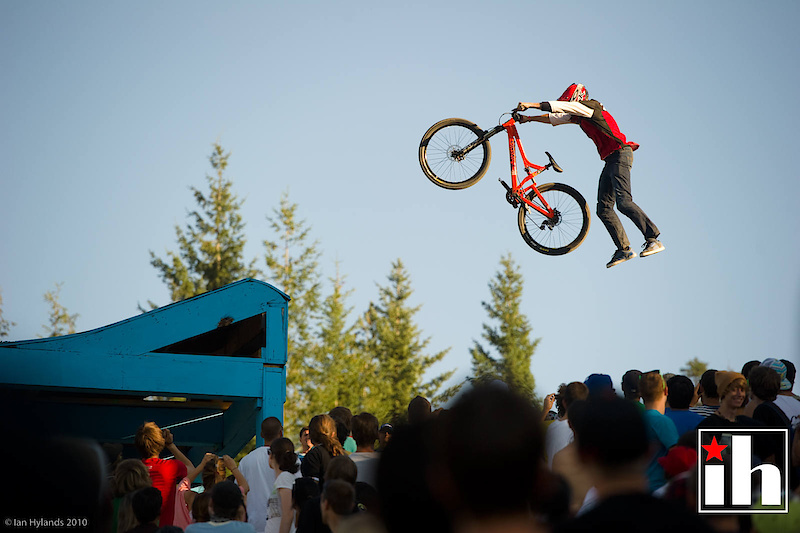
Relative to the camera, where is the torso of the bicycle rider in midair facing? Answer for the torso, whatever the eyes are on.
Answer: to the viewer's left

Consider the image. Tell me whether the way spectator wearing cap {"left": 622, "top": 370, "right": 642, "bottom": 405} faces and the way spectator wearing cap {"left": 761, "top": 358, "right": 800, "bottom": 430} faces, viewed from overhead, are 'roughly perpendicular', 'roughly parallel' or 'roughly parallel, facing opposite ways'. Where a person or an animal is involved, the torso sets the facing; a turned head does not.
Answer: roughly parallel

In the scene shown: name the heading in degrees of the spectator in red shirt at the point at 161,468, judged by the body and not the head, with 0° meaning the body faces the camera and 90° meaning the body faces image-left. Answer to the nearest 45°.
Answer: approximately 225°

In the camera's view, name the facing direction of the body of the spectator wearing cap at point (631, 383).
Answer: away from the camera

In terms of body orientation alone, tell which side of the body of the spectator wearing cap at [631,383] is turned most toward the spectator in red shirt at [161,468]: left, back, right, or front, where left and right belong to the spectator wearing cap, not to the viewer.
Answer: left

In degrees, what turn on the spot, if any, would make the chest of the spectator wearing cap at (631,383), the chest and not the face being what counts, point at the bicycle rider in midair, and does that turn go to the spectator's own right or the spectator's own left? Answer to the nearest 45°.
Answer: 0° — they already face them

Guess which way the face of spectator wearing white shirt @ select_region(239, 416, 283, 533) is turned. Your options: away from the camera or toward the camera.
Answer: away from the camera

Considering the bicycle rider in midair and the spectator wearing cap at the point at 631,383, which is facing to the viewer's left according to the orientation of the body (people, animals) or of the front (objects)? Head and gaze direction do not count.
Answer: the bicycle rider in midair

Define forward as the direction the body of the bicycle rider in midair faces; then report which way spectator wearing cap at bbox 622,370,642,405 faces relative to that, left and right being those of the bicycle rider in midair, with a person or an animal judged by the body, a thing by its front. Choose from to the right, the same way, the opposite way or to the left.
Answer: to the right

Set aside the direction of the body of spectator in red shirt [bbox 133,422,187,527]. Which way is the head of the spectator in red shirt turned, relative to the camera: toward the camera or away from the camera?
away from the camera
